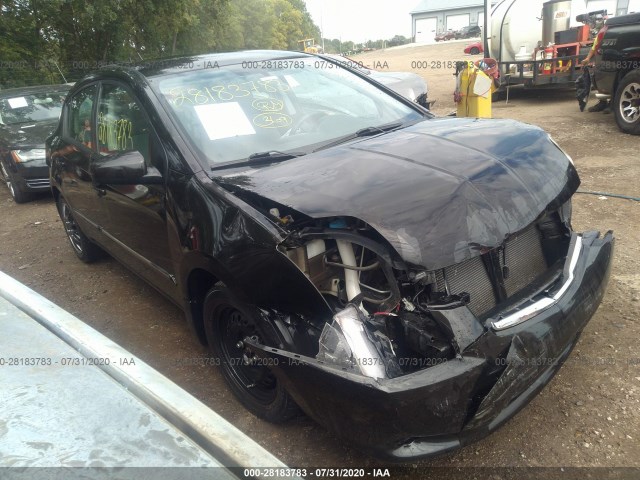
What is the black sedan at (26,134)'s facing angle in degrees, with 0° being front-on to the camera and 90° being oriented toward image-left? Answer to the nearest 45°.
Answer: approximately 315°

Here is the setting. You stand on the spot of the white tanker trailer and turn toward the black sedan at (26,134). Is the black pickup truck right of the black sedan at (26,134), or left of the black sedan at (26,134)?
left

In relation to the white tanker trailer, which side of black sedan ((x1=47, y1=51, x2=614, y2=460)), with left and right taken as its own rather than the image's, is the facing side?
left

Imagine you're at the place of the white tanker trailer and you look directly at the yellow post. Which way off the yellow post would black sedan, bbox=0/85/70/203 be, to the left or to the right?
right

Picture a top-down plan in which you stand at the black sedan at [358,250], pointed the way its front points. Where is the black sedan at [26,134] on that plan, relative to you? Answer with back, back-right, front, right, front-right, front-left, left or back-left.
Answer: back

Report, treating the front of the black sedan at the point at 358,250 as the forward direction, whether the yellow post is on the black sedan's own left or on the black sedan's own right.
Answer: on the black sedan's own left

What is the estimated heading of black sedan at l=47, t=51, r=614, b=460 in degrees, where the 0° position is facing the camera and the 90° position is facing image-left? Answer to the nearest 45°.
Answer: approximately 315°

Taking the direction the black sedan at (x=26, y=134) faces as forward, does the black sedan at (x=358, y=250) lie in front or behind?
in front

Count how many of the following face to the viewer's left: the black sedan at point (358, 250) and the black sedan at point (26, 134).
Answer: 0

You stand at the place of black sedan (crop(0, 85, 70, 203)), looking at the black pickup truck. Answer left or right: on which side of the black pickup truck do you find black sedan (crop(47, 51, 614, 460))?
right

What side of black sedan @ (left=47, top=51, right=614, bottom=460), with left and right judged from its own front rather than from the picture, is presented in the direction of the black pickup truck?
left
